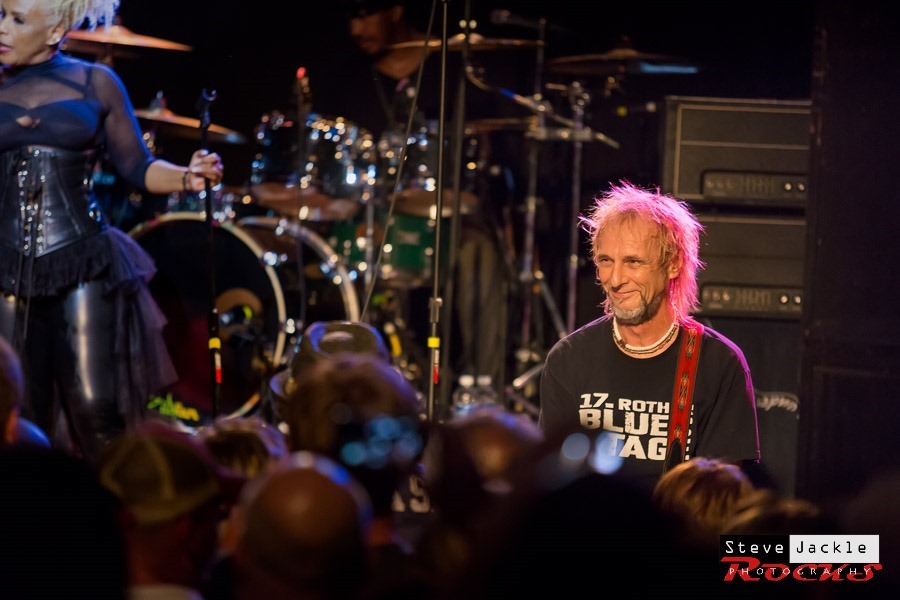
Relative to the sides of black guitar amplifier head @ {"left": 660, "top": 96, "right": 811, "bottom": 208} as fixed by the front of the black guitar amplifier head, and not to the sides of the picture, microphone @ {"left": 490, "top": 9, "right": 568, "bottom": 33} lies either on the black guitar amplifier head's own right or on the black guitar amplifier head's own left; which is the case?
on the black guitar amplifier head's own right

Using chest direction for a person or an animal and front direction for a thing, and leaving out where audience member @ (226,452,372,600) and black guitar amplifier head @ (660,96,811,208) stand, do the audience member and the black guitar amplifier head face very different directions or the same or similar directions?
very different directions

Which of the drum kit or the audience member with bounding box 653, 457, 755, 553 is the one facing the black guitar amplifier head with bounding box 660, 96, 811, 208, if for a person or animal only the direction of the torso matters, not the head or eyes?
the audience member

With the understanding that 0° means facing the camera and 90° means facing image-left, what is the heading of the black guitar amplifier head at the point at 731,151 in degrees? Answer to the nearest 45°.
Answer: approximately 0°

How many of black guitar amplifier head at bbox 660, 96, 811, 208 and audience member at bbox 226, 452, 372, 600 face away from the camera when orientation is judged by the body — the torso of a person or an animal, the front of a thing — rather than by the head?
1

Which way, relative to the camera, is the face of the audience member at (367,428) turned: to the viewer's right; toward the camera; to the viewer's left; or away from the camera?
away from the camera

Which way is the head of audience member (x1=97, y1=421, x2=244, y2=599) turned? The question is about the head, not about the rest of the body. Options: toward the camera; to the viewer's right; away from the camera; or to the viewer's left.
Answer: away from the camera

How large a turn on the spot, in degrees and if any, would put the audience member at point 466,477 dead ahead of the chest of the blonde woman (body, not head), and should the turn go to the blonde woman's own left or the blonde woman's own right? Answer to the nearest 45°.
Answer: approximately 45° to the blonde woman's own left

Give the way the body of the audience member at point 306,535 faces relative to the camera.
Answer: away from the camera

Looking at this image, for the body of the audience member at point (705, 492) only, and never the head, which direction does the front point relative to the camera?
away from the camera

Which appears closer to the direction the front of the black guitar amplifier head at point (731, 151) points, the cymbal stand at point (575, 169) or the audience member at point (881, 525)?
the audience member

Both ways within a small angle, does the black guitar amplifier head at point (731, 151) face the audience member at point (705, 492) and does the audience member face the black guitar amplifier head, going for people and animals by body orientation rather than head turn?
yes

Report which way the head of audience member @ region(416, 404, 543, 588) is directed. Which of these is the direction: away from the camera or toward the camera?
away from the camera

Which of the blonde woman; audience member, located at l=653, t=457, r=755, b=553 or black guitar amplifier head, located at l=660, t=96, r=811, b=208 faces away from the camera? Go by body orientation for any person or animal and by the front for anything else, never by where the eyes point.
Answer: the audience member

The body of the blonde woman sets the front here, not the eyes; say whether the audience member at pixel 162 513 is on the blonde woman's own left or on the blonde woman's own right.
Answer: on the blonde woman's own left

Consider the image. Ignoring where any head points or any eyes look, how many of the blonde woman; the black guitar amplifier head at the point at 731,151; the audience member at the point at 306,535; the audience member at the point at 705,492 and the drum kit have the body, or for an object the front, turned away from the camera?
2
